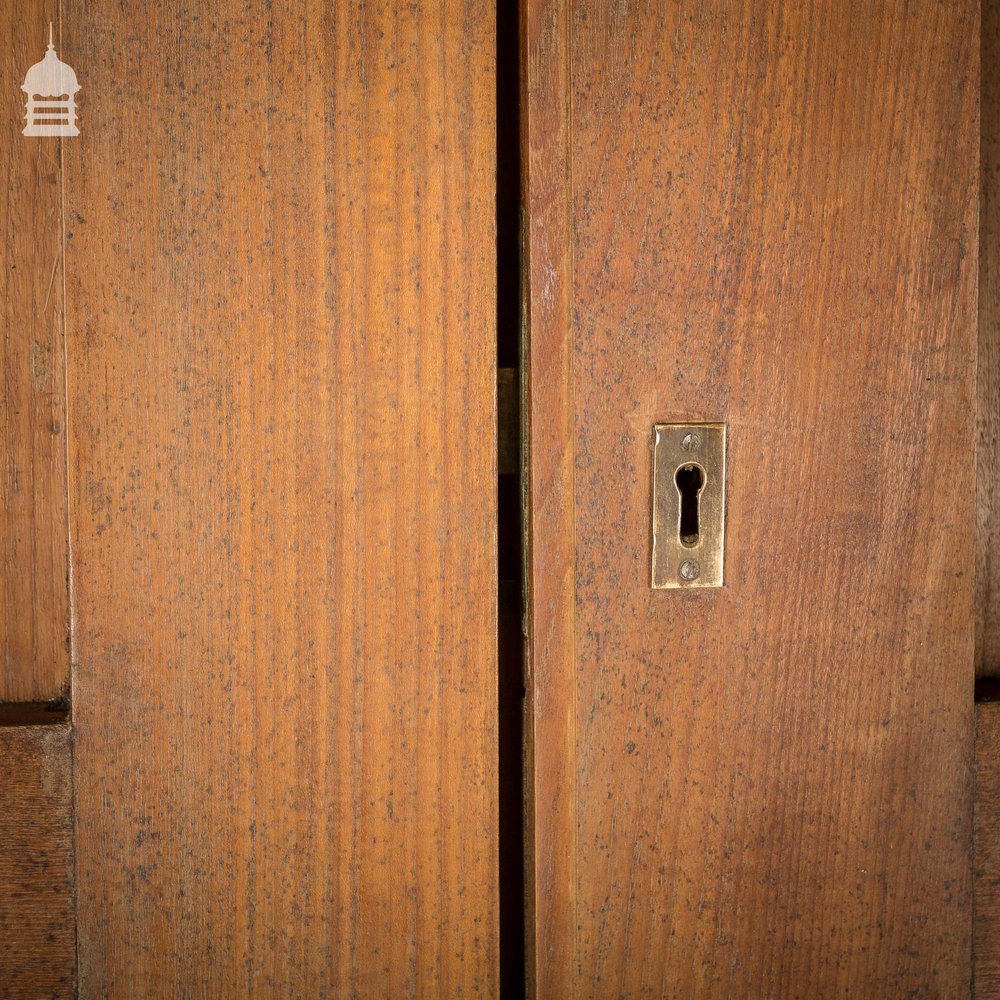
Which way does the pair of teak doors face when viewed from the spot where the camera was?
facing the viewer
